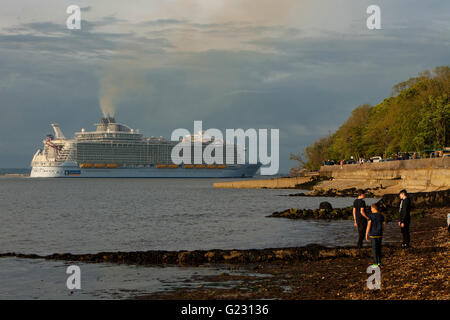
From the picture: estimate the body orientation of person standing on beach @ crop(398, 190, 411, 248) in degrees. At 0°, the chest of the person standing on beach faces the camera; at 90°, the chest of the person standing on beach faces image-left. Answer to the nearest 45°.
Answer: approximately 90°

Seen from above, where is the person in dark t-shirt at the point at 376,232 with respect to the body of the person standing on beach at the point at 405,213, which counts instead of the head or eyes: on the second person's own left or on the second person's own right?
on the second person's own left

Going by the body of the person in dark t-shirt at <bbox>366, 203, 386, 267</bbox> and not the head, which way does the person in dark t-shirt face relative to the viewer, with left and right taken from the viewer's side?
facing away from the viewer and to the left of the viewer
